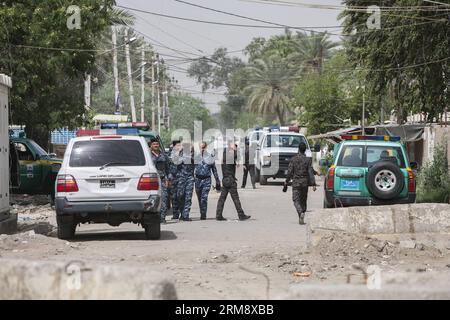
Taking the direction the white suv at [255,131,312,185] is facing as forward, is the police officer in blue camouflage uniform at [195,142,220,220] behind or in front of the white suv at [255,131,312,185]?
in front

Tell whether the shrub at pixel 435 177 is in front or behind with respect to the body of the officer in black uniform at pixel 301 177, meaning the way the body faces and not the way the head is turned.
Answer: in front

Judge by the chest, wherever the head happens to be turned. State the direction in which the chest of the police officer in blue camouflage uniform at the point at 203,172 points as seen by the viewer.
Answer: toward the camera

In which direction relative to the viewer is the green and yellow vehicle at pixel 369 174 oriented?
away from the camera

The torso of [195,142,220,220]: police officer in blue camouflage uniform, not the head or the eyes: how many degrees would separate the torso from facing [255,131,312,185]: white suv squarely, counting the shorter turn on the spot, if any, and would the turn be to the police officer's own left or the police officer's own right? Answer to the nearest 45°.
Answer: approximately 180°

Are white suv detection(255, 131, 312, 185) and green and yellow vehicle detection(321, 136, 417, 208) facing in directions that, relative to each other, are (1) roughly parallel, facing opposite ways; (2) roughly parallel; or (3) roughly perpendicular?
roughly parallel, facing opposite ways

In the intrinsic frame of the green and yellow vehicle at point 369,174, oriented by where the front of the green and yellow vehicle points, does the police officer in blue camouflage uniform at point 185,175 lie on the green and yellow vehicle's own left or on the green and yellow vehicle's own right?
on the green and yellow vehicle's own left

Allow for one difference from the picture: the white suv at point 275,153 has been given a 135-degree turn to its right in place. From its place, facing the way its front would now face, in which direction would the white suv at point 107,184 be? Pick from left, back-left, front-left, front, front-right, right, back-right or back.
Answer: back-left

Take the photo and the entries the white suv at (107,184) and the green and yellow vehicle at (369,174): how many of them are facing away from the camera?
2

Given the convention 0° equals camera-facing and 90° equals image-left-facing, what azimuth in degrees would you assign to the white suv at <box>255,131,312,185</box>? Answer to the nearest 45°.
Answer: approximately 0°

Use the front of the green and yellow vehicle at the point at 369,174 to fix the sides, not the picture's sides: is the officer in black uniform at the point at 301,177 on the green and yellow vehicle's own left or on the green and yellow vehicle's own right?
on the green and yellow vehicle's own left

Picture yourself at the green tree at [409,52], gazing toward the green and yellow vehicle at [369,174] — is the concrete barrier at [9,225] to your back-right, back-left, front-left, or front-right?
front-right

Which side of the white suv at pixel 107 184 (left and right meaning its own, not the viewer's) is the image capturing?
back
